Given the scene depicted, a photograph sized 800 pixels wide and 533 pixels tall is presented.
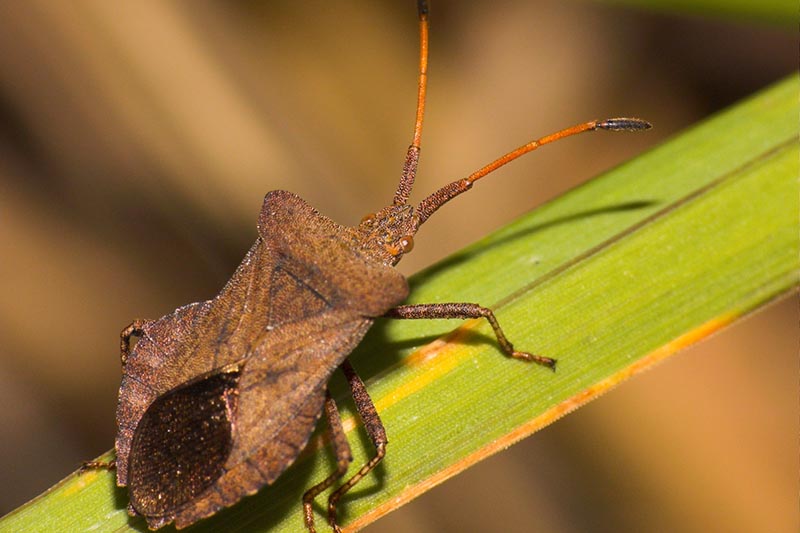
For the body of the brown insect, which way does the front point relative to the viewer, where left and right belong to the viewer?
facing away from the viewer and to the right of the viewer
